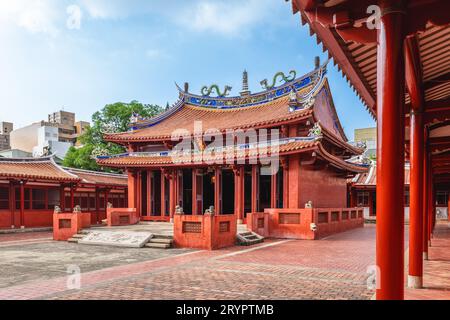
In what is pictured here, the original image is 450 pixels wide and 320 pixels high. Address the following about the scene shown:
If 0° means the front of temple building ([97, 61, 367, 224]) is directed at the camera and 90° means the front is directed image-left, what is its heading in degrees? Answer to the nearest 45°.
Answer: approximately 45°

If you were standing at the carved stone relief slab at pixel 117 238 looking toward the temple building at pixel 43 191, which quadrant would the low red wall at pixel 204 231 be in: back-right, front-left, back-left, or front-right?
back-right
